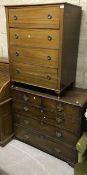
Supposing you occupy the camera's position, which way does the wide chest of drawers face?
facing the viewer and to the left of the viewer

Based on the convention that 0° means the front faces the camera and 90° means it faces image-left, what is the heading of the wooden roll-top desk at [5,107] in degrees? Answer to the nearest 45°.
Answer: approximately 45°

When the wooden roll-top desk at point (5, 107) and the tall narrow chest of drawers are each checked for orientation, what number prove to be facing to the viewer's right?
0

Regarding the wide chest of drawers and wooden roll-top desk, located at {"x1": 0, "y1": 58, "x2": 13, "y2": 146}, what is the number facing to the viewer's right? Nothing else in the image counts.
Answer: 0
